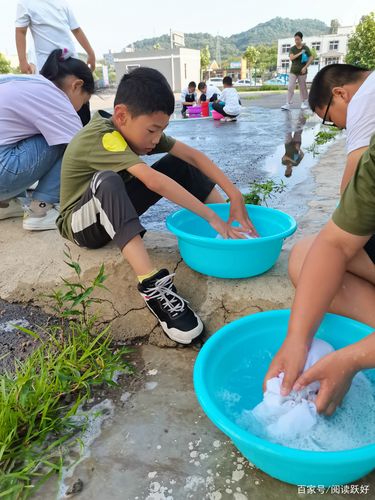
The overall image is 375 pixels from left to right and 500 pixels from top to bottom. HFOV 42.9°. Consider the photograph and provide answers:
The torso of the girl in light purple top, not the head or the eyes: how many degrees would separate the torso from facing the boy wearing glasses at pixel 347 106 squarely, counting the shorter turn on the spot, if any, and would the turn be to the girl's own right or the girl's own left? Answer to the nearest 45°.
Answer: approximately 45° to the girl's own right

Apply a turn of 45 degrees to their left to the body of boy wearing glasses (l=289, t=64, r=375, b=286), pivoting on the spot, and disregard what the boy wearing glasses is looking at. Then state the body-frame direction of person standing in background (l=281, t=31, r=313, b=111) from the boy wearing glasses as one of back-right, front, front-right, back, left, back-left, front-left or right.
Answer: back-right

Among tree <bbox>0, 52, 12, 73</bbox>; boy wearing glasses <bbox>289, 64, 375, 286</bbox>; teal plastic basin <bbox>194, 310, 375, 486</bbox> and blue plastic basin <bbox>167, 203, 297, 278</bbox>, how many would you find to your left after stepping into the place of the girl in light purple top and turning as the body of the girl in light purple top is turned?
1

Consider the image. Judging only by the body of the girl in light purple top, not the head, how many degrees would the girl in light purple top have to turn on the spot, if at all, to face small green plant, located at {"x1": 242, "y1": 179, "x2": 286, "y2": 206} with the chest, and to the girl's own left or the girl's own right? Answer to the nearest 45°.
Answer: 0° — they already face it

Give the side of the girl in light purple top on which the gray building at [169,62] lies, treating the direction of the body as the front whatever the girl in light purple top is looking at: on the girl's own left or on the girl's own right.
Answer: on the girl's own left

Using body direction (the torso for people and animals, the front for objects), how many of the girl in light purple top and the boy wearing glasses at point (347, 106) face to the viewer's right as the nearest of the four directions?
1

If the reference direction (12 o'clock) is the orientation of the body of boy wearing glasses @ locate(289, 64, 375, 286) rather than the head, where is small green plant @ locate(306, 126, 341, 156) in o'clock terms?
The small green plant is roughly at 3 o'clock from the boy wearing glasses.

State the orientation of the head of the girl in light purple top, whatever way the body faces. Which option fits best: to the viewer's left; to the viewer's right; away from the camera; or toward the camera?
to the viewer's right

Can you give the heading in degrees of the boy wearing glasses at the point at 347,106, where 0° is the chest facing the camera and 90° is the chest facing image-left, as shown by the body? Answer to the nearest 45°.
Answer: approximately 90°

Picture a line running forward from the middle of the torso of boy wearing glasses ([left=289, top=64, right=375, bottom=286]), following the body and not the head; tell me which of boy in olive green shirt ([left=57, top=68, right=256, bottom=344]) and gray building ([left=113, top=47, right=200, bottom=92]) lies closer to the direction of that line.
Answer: the boy in olive green shirt

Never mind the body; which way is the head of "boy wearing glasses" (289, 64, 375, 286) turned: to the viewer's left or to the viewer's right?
to the viewer's left

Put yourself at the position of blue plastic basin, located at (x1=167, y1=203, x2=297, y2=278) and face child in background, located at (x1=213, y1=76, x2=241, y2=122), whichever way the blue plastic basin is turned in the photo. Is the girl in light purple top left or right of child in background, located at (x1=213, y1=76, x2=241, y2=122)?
left

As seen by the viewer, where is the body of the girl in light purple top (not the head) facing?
to the viewer's right

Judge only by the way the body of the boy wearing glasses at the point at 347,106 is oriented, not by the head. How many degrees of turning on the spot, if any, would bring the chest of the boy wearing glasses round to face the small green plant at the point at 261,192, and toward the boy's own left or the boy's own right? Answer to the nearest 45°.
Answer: approximately 45° to the boy's own right
